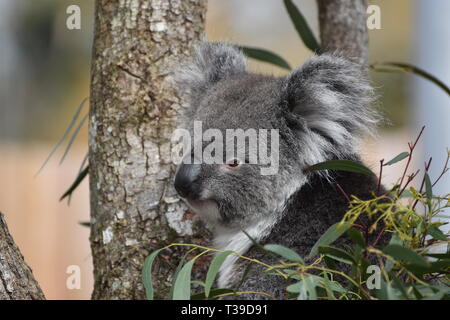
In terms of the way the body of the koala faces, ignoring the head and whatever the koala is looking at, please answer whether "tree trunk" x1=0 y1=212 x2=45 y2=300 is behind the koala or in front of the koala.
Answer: in front

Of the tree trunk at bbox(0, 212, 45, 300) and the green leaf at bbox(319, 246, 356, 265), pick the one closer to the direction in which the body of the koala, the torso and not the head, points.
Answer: the tree trunk

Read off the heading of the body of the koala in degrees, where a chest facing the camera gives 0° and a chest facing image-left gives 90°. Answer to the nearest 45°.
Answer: approximately 45°

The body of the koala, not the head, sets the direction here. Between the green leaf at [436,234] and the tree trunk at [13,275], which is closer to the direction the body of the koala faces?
the tree trunk

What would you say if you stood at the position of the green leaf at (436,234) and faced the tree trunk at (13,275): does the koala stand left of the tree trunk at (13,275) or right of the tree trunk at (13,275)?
right

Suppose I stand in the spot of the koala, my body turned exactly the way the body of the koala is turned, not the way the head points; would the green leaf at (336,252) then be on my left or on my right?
on my left
